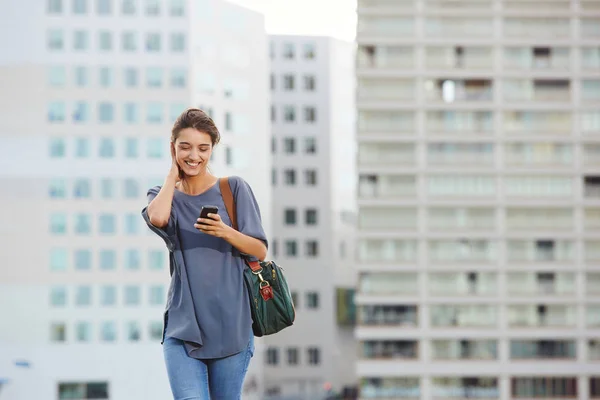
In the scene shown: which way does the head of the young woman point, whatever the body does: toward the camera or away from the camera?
toward the camera

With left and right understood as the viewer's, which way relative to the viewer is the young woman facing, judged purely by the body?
facing the viewer

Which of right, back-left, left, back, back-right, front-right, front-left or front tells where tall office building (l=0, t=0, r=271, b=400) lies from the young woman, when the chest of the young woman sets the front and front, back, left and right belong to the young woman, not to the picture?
back

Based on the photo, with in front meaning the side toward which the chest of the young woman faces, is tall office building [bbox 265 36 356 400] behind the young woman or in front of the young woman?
behind

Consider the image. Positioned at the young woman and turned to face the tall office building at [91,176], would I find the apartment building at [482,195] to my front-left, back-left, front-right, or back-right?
front-right

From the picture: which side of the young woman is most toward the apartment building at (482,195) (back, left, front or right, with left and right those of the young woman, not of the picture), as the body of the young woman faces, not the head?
back

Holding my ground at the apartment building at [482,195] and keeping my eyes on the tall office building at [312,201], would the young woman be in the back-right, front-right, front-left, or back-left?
back-left

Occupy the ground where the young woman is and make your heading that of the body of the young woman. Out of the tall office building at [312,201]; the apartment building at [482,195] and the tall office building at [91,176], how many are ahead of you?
0

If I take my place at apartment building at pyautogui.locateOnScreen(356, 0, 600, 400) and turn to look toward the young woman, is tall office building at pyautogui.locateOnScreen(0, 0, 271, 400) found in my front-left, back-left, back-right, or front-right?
front-right
